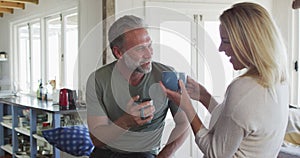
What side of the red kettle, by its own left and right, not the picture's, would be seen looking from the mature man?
left

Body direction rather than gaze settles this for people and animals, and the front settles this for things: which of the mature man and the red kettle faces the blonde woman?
the mature man

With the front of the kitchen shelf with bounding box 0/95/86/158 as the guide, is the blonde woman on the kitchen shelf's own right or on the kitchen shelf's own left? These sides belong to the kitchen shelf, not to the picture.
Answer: on the kitchen shelf's own left

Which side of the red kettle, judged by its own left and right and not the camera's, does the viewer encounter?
left

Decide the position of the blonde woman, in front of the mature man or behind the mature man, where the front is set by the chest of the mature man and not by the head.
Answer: in front

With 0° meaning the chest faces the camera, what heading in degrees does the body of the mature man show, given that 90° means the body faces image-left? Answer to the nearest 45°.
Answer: approximately 315°

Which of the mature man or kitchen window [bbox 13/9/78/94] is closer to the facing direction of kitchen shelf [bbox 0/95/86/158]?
the mature man

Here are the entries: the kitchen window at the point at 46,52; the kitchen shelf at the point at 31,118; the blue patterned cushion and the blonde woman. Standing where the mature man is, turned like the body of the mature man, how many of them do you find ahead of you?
1

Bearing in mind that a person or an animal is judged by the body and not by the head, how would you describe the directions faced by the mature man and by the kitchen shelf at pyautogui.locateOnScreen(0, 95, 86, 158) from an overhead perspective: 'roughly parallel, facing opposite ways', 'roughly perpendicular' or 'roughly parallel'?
roughly perpendicular

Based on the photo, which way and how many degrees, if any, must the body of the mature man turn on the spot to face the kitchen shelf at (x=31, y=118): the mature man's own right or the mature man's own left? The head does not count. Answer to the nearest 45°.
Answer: approximately 180°

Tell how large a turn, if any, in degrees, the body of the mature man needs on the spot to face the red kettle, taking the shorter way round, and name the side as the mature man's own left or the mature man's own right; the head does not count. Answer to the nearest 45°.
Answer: approximately 135° to the mature man's own left

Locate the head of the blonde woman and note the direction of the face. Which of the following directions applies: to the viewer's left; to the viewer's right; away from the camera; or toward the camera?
to the viewer's left

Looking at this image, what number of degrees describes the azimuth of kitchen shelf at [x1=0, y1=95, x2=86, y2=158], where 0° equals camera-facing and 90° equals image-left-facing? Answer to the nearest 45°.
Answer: approximately 45°

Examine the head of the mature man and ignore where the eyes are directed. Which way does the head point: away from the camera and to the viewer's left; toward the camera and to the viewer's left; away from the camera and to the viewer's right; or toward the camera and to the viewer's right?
toward the camera and to the viewer's right
